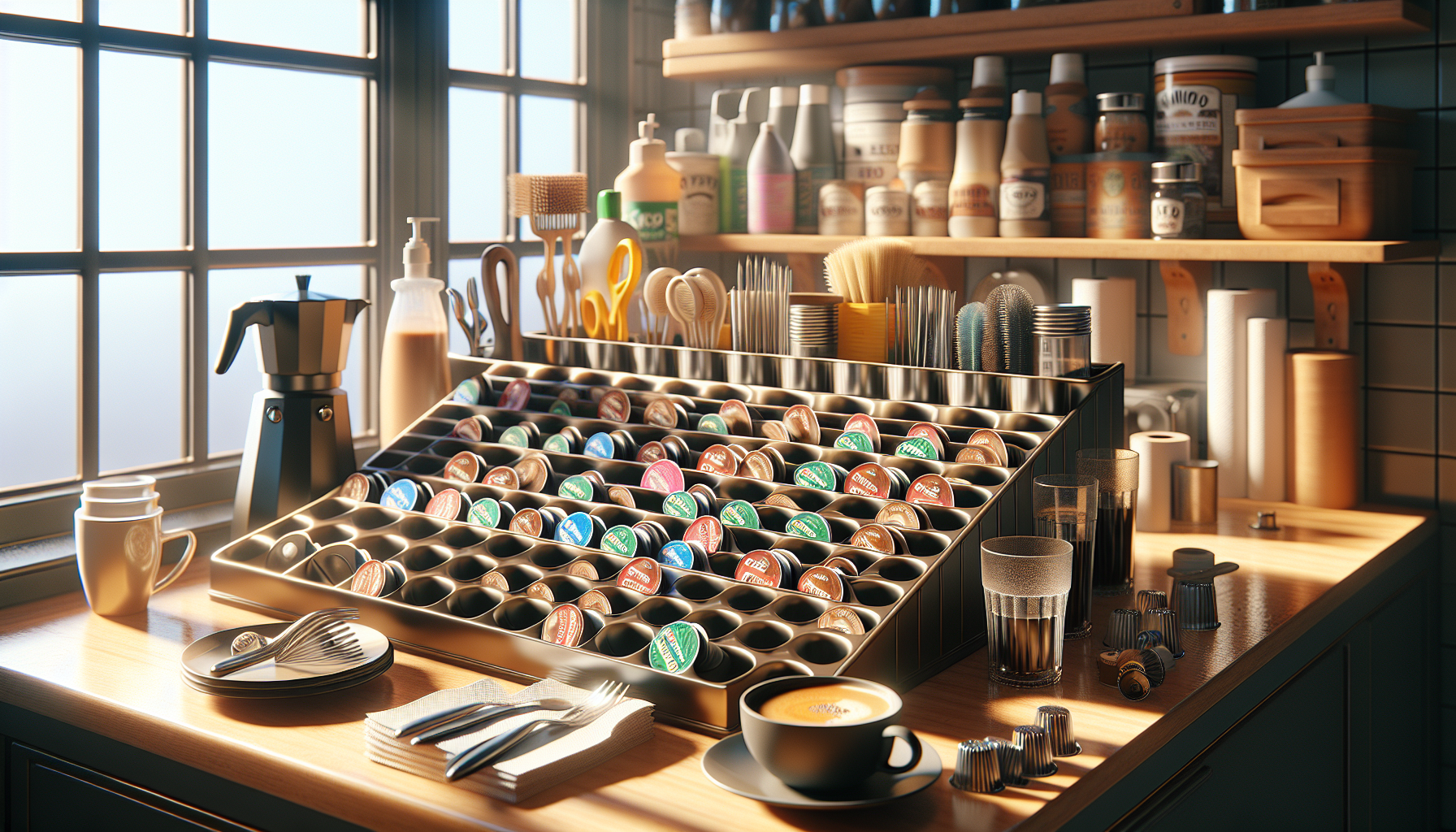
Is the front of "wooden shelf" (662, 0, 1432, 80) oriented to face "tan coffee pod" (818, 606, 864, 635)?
yes

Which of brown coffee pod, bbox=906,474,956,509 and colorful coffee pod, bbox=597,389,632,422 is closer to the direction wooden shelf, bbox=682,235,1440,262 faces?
the brown coffee pod

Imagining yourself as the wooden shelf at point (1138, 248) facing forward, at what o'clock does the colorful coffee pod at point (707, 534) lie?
The colorful coffee pod is roughly at 1 o'clock from the wooden shelf.

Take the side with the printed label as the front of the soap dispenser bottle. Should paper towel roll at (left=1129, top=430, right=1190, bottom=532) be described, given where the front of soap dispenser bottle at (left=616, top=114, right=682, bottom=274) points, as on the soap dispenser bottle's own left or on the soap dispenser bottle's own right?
on the soap dispenser bottle's own left

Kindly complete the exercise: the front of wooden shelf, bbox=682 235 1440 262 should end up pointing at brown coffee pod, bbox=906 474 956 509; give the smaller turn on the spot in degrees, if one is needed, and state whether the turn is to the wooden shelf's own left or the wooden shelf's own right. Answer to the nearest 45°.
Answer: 0° — it already faces it

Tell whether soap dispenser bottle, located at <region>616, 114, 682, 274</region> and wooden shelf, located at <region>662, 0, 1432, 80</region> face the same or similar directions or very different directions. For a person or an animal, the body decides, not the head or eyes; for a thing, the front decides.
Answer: same or similar directions

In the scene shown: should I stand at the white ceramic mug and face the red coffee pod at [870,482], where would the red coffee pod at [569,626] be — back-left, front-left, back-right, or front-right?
front-right

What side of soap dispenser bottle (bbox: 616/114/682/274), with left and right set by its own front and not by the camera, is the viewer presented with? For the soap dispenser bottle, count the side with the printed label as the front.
front

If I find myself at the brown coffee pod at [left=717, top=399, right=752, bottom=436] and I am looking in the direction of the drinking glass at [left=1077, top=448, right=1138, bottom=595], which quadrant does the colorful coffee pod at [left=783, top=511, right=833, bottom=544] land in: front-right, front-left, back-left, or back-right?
front-right

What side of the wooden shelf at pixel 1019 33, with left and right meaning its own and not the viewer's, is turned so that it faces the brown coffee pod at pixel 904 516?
front

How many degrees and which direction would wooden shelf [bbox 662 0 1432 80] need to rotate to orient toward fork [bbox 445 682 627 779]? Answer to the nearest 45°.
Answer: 0° — it already faces it

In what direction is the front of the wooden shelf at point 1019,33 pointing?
toward the camera

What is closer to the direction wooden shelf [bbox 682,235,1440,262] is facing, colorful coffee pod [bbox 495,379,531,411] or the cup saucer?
the cup saucer

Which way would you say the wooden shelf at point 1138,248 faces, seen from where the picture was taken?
facing the viewer

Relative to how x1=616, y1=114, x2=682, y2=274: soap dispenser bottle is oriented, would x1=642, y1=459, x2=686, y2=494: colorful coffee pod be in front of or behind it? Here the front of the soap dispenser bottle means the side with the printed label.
in front
